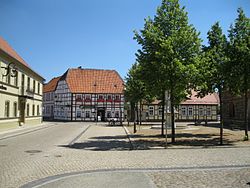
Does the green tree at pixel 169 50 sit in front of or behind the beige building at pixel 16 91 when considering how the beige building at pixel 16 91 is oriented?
in front

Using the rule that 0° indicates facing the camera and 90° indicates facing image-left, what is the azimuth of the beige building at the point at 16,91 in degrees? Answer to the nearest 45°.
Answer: approximately 315°

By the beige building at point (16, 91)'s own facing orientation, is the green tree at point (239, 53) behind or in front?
in front

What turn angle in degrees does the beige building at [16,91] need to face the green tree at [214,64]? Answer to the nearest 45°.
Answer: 0° — it already faces it
